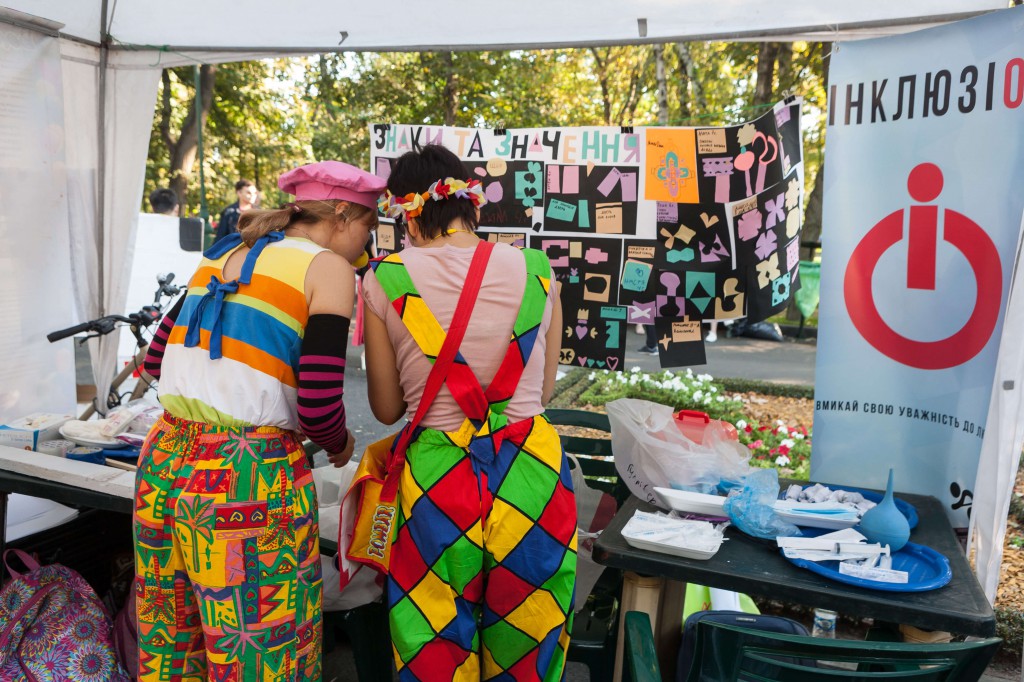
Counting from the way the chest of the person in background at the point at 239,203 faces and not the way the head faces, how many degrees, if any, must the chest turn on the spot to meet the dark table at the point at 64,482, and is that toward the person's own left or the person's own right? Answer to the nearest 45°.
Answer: approximately 45° to the person's own right

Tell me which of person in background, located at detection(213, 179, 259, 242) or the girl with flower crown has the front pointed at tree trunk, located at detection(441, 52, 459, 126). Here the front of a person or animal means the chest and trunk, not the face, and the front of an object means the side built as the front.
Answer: the girl with flower crown

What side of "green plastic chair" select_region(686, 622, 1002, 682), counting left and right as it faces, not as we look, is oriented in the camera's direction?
back

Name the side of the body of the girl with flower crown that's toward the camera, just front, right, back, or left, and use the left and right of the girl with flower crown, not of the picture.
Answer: back

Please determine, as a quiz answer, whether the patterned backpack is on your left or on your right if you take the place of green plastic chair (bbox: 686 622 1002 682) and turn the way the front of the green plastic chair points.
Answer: on your left

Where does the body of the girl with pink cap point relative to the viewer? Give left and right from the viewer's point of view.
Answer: facing away from the viewer and to the right of the viewer

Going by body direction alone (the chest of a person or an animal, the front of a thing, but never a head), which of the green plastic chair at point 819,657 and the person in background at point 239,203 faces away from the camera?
the green plastic chair

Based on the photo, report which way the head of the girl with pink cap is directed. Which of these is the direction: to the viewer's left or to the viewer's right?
to the viewer's right

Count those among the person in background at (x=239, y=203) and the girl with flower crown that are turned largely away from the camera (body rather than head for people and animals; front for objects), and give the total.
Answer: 1
